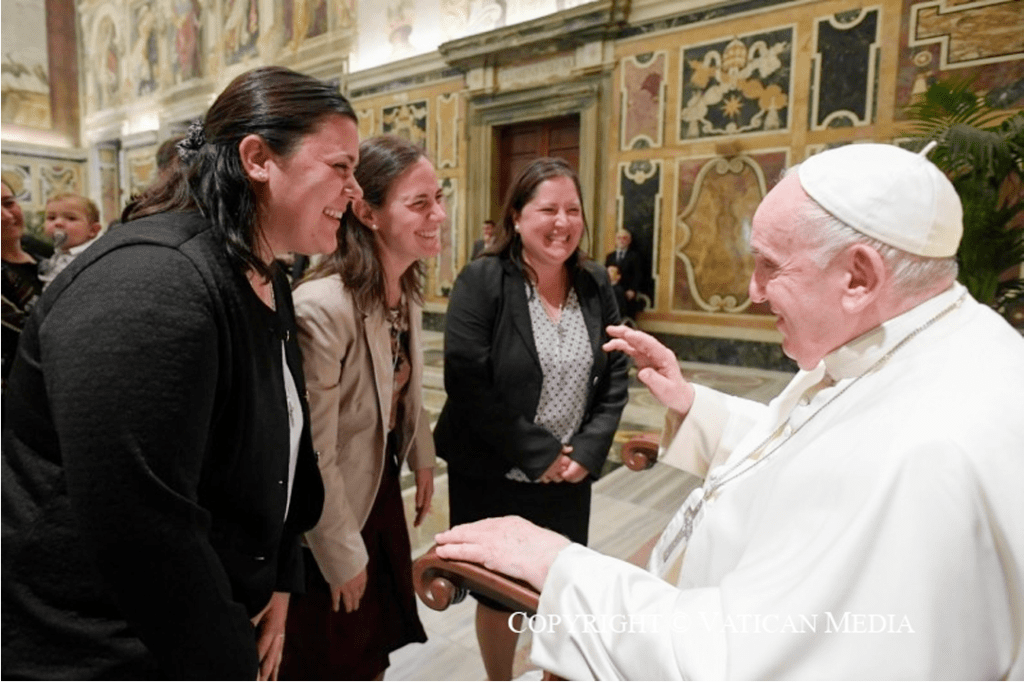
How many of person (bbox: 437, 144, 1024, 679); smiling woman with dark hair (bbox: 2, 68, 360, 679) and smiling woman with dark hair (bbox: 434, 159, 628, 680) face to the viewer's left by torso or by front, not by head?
1

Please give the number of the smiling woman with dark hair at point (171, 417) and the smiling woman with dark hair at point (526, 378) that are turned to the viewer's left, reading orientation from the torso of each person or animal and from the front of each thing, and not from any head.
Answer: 0

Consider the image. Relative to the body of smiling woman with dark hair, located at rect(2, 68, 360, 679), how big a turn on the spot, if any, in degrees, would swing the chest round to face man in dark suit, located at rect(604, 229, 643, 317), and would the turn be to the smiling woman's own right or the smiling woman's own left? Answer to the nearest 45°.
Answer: approximately 45° to the smiling woman's own left

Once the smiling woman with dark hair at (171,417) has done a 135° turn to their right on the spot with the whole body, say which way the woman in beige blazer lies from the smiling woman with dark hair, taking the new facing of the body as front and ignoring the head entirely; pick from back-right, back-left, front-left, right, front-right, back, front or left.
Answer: back

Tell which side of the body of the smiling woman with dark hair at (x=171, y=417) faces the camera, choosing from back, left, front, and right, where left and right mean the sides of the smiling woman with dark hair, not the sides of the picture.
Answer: right

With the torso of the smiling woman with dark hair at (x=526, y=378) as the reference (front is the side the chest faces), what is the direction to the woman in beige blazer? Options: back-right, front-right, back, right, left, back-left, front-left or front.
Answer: right

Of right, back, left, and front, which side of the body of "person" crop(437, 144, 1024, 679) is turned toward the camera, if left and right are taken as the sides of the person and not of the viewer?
left

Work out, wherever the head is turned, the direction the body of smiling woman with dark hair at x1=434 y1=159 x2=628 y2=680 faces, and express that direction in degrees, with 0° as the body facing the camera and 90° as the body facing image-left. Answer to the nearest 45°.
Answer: approximately 315°

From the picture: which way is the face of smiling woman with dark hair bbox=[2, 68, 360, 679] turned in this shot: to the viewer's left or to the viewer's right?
to the viewer's right

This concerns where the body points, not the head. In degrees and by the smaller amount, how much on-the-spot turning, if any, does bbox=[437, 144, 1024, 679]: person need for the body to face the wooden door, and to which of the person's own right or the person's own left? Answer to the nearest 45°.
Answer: approximately 90° to the person's own right

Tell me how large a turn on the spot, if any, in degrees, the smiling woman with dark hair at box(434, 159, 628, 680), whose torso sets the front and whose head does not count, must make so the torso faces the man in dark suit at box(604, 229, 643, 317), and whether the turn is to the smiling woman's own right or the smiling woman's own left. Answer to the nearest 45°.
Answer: approximately 135° to the smiling woman's own left

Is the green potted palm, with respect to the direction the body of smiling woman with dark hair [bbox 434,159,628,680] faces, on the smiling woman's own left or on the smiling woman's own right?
on the smiling woman's own left

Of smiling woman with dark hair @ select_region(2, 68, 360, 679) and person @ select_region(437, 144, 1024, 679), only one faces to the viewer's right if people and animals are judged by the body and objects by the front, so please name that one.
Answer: the smiling woman with dark hair

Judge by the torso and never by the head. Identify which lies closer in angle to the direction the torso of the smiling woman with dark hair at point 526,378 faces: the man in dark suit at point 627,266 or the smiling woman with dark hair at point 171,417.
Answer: the smiling woman with dark hair

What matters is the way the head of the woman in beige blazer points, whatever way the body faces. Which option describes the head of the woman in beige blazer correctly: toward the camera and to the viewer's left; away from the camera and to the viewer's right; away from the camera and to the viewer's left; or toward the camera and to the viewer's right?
toward the camera and to the viewer's right

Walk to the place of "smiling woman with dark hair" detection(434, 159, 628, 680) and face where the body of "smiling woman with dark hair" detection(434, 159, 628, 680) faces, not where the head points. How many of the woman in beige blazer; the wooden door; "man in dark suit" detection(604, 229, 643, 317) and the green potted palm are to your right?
1

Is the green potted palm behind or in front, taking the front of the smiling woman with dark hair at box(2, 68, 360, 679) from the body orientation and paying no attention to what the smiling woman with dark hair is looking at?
in front
